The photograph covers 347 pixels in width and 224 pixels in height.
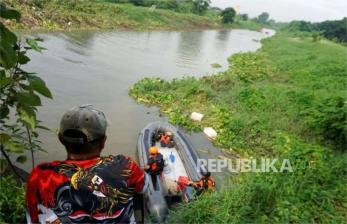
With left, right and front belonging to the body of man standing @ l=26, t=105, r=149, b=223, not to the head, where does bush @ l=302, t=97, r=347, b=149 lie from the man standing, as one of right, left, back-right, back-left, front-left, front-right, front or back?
front-right

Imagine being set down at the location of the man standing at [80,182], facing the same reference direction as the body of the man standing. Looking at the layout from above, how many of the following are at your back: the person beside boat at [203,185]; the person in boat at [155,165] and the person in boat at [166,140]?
0

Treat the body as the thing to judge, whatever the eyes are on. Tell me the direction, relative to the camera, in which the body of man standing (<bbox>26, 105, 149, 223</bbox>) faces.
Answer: away from the camera

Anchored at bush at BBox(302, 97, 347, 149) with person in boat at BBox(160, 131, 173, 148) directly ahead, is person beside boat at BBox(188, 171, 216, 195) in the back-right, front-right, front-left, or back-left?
front-left

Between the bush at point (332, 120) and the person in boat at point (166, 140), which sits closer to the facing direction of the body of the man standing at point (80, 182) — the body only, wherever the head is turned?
the person in boat

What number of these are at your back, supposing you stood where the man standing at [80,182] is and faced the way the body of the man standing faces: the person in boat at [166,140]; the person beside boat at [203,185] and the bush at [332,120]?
0

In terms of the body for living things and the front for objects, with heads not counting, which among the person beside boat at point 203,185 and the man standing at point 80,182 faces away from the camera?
the man standing

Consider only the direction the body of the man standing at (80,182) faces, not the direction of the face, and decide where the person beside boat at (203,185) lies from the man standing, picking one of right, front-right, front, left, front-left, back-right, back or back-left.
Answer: front-right

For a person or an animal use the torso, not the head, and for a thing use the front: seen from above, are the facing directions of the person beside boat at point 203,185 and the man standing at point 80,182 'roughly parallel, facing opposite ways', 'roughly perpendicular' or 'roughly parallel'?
roughly perpendicular

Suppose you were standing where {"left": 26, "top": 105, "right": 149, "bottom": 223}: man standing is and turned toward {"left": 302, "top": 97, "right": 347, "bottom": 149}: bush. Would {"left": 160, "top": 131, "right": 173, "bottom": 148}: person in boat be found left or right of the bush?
left

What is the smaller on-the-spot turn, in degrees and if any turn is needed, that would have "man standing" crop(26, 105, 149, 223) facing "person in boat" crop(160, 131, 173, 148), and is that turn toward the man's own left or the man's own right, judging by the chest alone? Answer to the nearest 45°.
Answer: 0° — they already face them

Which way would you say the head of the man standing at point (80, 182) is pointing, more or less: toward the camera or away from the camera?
away from the camera

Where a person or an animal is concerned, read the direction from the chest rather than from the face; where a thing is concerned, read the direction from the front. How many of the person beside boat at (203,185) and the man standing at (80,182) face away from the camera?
1

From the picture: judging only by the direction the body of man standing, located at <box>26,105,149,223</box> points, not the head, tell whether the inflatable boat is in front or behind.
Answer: in front

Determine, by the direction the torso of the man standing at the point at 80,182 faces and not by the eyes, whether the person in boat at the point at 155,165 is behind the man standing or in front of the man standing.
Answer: in front
